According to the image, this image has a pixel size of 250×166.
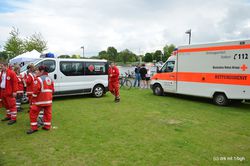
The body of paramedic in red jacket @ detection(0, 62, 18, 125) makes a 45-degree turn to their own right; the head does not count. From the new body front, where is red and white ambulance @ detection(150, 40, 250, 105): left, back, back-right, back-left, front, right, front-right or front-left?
back

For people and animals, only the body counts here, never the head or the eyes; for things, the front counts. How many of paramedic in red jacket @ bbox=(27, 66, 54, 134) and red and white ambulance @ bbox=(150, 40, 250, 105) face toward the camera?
0

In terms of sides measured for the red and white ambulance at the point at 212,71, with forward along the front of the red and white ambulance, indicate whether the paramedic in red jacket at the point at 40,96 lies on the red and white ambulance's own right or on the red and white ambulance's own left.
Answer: on the red and white ambulance's own left

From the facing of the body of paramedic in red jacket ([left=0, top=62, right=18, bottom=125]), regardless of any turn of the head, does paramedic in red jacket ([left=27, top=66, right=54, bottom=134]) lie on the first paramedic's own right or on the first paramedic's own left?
on the first paramedic's own left

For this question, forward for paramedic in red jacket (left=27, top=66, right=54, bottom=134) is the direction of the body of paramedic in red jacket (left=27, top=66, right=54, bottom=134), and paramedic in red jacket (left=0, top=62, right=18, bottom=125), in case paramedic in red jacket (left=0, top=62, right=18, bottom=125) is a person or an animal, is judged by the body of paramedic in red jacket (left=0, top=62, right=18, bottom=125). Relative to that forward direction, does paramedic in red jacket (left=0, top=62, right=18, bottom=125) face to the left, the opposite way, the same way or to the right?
to the left

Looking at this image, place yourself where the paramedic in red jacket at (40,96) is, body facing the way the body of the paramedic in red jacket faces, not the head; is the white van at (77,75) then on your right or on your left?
on your right

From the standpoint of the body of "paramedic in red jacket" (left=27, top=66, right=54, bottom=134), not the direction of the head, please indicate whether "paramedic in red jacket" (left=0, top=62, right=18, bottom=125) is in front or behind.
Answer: in front

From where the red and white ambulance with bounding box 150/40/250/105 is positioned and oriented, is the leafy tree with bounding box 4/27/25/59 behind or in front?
in front
